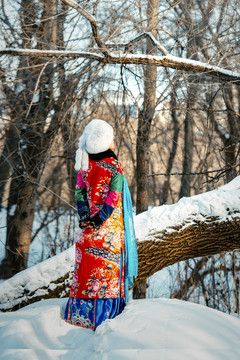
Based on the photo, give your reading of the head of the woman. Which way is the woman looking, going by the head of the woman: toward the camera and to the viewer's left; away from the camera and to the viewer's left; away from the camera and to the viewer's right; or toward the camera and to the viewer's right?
away from the camera and to the viewer's right

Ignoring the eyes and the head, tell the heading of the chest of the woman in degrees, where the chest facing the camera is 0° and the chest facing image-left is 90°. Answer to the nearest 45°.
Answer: approximately 225°

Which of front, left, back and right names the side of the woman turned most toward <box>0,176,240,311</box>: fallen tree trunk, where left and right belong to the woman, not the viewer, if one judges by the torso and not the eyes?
front

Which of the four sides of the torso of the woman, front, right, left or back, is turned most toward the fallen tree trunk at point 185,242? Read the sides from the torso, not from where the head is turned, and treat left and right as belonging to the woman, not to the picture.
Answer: front
